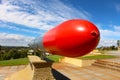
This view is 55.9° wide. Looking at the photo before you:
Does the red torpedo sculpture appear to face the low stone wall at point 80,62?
no

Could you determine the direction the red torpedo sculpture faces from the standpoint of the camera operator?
facing the viewer and to the right of the viewer

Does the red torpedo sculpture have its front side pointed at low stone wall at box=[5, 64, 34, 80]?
no
